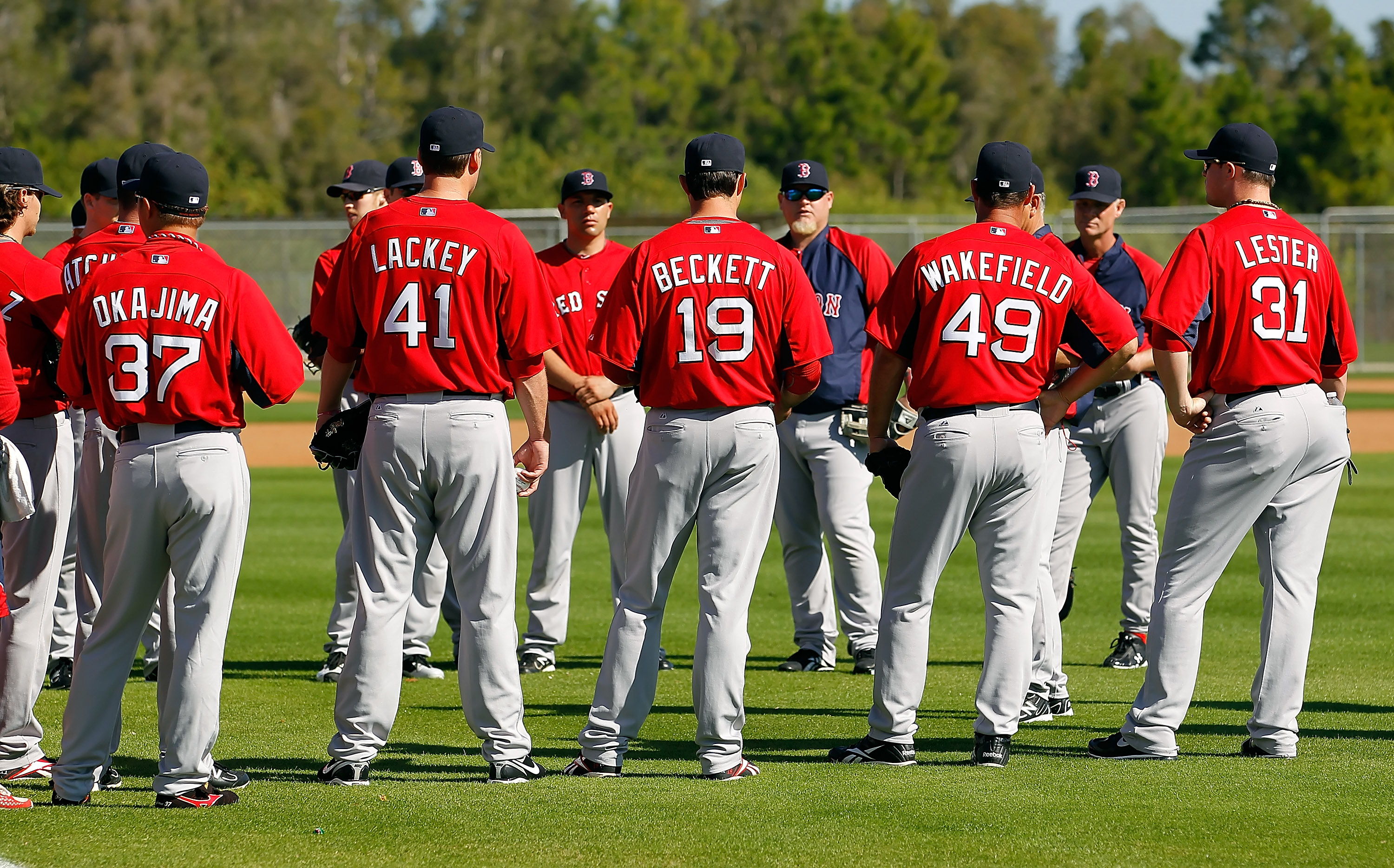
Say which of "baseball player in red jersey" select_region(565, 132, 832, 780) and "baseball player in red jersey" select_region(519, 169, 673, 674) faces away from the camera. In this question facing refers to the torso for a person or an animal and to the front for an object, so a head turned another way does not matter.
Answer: "baseball player in red jersey" select_region(565, 132, 832, 780)

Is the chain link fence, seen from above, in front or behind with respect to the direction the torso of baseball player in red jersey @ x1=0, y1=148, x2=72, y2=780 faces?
in front

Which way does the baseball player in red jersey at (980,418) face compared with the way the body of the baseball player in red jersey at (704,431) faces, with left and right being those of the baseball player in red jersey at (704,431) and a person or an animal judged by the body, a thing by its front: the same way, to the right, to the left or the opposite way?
the same way

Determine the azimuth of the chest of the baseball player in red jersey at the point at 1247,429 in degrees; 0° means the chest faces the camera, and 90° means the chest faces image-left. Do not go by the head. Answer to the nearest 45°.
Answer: approximately 135°

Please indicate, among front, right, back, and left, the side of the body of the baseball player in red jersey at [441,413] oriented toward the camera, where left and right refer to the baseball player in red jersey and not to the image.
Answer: back

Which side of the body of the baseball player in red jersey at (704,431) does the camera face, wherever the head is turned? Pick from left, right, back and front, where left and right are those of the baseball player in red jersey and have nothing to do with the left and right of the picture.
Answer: back

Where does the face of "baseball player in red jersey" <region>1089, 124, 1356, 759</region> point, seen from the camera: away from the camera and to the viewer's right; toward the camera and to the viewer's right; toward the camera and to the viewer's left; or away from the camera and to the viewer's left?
away from the camera and to the viewer's left

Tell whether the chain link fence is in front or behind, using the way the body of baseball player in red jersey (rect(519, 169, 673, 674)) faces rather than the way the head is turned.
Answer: behind

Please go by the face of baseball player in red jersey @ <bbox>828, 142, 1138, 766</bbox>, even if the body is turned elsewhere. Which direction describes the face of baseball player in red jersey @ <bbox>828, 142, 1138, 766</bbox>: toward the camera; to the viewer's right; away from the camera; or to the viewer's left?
away from the camera

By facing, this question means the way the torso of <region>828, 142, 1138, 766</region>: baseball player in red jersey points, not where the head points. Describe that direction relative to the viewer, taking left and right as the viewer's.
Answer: facing away from the viewer

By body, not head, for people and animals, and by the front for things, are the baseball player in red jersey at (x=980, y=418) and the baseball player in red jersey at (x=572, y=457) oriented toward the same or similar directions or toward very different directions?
very different directions

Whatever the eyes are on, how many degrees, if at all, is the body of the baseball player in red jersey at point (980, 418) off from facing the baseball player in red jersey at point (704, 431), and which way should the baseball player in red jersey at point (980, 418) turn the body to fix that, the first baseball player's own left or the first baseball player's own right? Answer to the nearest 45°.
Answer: approximately 90° to the first baseball player's own left

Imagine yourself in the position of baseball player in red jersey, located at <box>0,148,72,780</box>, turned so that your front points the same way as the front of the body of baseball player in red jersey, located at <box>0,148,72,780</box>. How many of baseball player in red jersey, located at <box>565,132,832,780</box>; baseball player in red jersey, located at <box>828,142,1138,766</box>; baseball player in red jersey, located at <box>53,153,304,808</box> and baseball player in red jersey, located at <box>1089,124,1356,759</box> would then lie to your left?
0

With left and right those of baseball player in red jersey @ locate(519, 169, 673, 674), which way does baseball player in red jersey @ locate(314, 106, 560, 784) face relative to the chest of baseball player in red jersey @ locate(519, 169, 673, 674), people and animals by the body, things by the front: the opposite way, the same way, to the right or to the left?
the opposite way

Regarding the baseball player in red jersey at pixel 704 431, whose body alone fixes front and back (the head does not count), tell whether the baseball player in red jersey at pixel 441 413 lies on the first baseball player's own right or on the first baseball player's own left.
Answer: on the first baseball player's own left

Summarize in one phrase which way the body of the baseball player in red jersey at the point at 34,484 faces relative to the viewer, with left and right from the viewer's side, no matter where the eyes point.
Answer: facing away from the viewer and to the right of the viewer

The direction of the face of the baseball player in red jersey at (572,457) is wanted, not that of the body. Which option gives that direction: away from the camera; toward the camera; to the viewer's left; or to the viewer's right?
toward the camera
